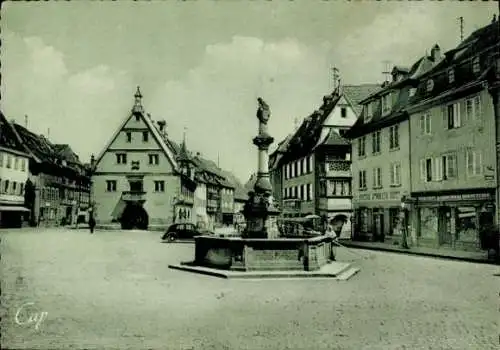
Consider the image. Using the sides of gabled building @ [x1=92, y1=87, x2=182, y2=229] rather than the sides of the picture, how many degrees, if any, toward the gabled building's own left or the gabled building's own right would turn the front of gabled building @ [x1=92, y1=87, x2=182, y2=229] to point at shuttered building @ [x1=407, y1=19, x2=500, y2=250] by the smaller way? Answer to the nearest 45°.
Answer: approximately 45° to the gabled building's own left

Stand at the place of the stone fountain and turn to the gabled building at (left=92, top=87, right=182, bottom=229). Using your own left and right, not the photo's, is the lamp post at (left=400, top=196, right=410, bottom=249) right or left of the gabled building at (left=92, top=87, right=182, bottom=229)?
right

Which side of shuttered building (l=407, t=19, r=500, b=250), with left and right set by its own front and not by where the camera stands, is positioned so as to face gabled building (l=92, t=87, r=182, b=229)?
right

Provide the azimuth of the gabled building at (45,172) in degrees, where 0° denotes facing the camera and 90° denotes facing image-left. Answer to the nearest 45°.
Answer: approximately 315°

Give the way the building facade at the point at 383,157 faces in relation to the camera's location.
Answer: facing the viewer and to the left of the viewer

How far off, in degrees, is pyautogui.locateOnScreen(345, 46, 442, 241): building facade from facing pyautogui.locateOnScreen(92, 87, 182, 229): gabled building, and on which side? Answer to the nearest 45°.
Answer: approximately 90° to its right

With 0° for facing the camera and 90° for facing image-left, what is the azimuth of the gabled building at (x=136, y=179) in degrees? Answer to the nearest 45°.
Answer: approximately 0°

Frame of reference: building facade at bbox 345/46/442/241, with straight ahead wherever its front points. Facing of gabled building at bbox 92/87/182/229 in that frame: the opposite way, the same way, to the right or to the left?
to the left

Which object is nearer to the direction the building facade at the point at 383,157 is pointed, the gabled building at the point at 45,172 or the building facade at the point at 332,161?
the gabled building

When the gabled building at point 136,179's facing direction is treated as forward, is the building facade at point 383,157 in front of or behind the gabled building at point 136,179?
in front

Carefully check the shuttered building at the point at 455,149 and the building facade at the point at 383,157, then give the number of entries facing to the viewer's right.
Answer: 0

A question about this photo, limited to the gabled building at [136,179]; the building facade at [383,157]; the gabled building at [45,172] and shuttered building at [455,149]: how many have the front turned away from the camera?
0
